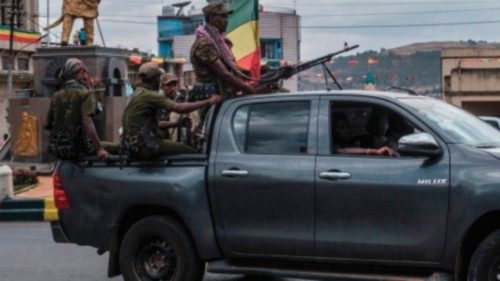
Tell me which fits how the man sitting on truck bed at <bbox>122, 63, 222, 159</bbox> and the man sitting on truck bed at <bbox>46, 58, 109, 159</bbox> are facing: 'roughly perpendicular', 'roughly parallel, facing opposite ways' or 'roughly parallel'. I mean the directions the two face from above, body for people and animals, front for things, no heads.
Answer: roughly parallel

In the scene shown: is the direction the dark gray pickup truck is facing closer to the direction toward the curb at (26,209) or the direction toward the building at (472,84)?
the building

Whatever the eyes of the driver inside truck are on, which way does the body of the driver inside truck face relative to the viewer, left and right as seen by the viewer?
facing to the right of the viewer

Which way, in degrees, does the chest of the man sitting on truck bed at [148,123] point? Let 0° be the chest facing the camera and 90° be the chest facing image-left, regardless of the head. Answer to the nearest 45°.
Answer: approximately 225°

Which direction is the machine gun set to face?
to the viewer's right

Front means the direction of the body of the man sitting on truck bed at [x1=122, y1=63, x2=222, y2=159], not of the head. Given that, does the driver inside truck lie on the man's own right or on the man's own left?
on the man's own right

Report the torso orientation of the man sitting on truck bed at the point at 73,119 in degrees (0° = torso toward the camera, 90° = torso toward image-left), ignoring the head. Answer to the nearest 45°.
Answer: approximately 225°

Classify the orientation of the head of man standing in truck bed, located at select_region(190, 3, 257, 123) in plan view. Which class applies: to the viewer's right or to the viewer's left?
to the viewer's right

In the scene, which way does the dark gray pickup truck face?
to the viewer's right

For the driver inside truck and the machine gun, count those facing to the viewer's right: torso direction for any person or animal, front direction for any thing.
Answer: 2
